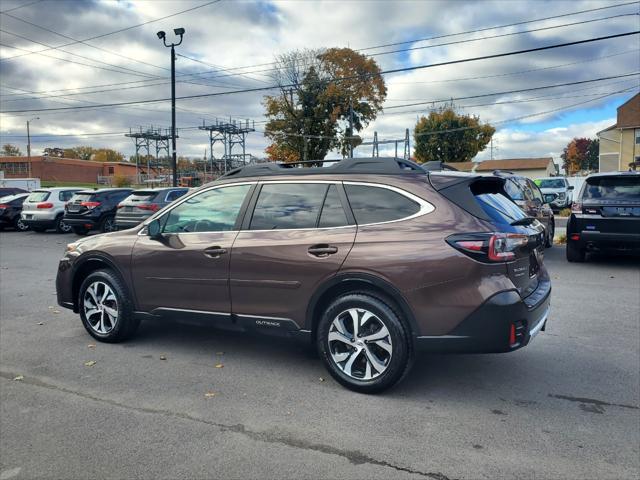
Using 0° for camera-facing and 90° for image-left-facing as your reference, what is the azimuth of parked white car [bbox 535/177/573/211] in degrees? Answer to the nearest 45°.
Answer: approximately 45°

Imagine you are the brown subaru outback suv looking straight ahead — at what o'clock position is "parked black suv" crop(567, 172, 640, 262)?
The parked black suv is roughly at 3 o'clock from the brown subaru outback suv.

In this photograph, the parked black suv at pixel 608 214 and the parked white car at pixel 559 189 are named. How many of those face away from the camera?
1

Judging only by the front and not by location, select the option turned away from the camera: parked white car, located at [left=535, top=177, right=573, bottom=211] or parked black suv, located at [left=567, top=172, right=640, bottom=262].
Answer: the parked black suv

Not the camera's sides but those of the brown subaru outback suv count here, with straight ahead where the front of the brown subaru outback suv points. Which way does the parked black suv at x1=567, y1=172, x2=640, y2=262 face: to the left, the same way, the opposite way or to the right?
to the right

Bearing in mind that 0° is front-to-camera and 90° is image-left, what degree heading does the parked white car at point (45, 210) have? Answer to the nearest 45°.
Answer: approximately 225°

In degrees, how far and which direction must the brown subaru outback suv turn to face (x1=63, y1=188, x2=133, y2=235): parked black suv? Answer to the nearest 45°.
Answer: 0° — it already faces it

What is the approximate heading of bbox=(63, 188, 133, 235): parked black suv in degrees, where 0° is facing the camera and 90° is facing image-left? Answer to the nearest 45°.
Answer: approximately 225°

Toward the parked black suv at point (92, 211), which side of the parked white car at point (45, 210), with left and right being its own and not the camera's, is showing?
right

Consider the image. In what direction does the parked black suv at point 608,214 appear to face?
away from the camera

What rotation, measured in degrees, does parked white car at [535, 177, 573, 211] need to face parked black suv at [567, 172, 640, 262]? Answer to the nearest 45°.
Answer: approximately 45° to its left

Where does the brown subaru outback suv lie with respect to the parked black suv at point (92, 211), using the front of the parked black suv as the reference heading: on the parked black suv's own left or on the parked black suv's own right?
on the parked black suv's own right

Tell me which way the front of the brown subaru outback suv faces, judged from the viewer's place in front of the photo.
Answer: facing away from the viewer and to the left of the viewer

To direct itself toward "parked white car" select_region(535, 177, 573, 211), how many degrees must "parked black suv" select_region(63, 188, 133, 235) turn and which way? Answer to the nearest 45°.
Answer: approximately 45° to its right
